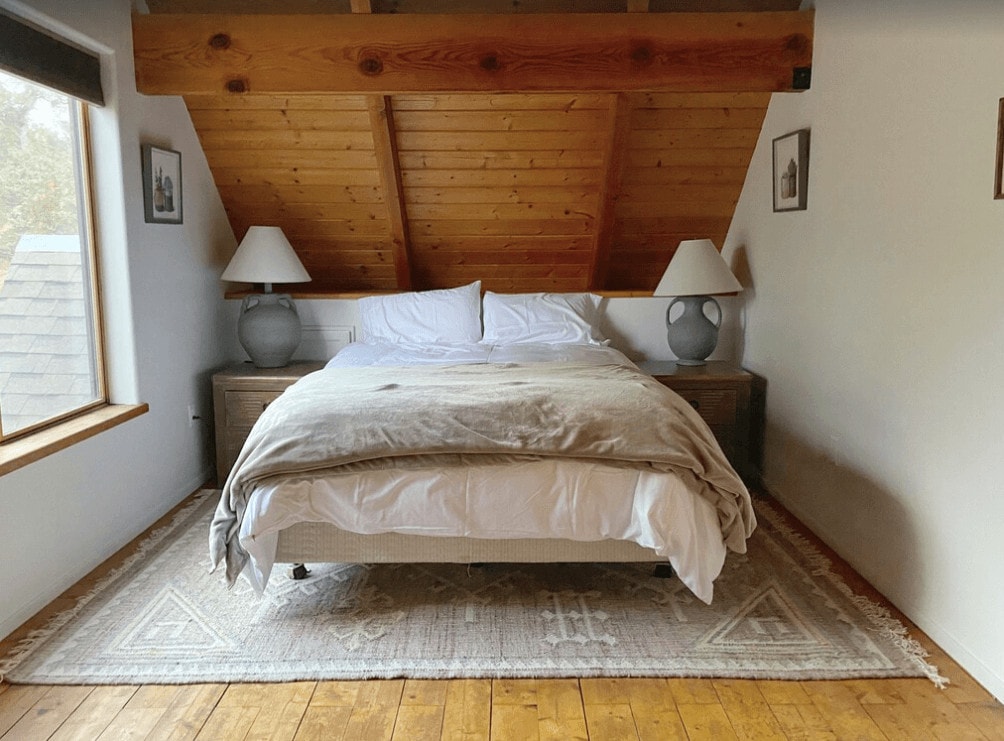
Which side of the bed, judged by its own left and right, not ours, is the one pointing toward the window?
right

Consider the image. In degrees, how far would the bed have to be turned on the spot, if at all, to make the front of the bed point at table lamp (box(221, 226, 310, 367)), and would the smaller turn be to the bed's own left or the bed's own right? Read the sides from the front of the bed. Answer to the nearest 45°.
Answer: approximately 135° to the bed's own right

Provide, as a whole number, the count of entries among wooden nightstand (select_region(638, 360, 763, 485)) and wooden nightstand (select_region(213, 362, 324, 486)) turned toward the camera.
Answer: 2

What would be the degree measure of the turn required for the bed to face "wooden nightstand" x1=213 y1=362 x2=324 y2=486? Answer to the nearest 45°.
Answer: approximately 135° to its right

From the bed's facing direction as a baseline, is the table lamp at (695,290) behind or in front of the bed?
behind

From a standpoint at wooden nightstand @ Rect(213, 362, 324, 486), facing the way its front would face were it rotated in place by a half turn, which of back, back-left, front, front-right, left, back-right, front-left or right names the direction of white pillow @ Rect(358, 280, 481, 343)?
right

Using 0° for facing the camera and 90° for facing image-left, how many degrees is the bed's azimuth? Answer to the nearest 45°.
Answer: approximately 0°

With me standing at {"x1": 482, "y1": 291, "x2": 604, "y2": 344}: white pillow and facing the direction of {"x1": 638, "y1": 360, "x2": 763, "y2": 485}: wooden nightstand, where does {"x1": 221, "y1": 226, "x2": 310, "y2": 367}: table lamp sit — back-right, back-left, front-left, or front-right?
back-right
